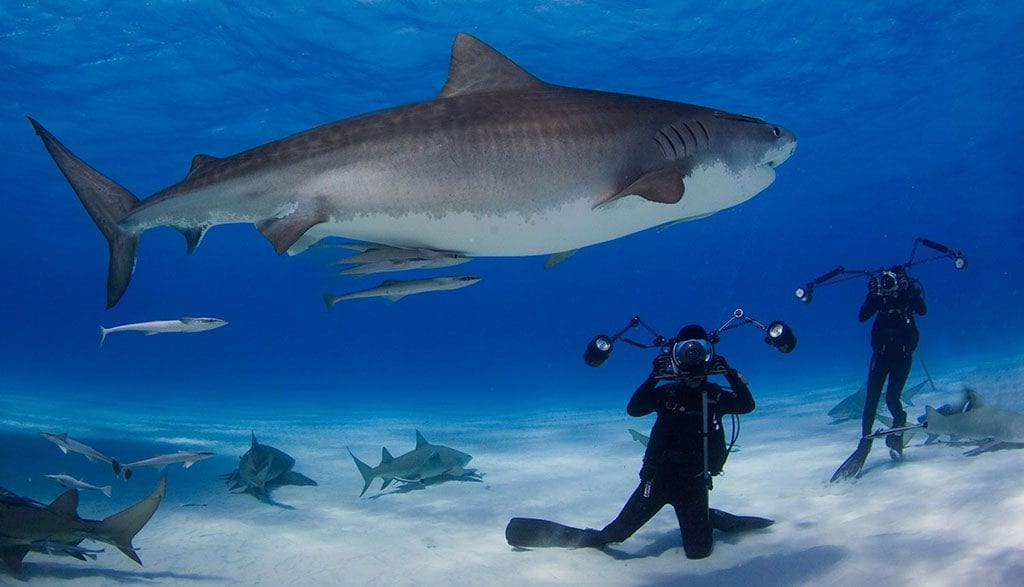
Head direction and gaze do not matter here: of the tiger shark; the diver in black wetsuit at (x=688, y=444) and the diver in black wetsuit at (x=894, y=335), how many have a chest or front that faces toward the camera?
2

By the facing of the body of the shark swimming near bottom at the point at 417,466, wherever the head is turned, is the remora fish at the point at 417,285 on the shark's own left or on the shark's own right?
on the shark's own right

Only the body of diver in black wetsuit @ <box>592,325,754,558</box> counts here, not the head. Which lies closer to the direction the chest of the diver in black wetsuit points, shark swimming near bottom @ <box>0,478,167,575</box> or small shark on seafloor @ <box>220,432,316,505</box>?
the shark swimming near bottom

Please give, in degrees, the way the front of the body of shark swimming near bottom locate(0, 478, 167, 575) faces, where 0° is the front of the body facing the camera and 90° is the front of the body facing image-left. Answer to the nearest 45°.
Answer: approximately 90°

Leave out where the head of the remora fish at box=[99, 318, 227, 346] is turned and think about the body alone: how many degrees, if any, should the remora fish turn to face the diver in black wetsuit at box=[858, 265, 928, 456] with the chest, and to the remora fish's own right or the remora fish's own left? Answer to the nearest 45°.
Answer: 0° — it already faces them

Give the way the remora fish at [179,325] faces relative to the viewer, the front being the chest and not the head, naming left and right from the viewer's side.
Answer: facing to the right of the viewer

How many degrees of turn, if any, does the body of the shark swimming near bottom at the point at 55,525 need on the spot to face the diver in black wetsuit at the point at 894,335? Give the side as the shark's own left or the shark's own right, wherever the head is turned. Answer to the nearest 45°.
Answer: approximately 180°
